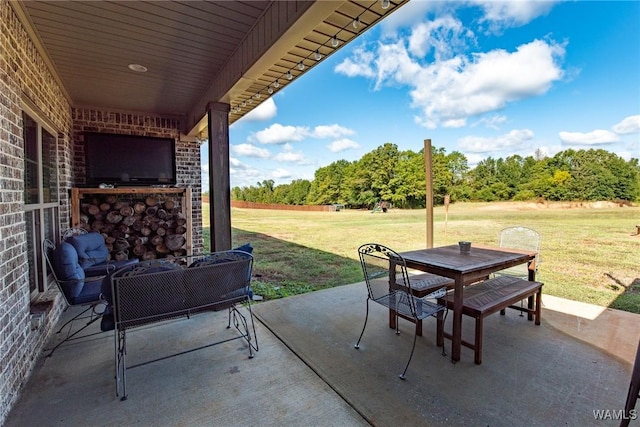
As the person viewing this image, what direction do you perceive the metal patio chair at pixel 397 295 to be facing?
facing away from the viewer and to the right of the viewer

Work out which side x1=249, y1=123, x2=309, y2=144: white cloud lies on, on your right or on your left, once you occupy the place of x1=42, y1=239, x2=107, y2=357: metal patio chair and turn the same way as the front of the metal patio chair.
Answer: on your left

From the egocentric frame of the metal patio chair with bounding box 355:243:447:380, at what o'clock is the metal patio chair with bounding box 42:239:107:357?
the metal patio chair with bounding box 42:239:107:357 is roughly at 7 o'clock from the metal patio chair with bounding box 355:243:447:380.

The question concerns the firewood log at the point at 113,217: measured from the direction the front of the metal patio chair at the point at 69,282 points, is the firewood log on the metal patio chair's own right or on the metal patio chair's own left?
on the metal patio chair's own left

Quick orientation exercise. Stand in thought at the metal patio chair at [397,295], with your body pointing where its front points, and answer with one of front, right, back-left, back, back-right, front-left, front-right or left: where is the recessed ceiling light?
back-left

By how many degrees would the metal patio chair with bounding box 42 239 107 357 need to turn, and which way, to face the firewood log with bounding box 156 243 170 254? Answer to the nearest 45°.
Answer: approximately 45° to its left

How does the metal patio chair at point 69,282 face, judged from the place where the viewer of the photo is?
facing to the right of the viewer
